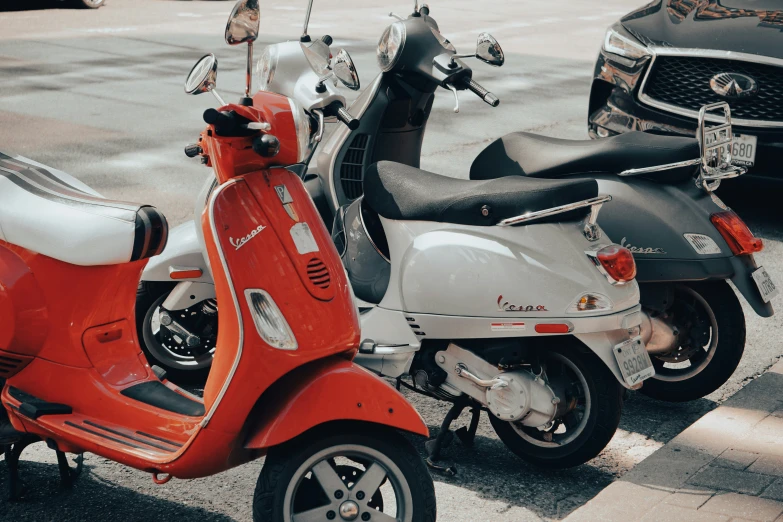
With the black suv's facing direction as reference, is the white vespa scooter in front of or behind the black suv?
in front

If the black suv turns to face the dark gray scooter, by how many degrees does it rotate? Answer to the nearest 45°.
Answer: approximately 45° to its left

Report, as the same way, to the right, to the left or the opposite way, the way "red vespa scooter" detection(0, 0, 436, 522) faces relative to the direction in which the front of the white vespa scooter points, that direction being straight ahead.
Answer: the opposite way

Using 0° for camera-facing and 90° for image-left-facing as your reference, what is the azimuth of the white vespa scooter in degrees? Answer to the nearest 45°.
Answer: approximately 135°

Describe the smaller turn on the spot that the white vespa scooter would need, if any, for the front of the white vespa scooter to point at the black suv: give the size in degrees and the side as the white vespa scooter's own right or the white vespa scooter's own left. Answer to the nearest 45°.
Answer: approximately 45° to the white vespa scooter's own right

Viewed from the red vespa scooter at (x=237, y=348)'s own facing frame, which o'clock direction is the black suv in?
The black suv is roughly at 9 o'clock from the red vespa scooter.

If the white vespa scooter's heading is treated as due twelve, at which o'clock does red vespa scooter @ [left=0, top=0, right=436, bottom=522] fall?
The red vespa scooter is roughly at 9 o'clock from the white vespa scooter.

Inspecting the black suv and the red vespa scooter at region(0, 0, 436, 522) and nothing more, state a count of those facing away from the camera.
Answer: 0

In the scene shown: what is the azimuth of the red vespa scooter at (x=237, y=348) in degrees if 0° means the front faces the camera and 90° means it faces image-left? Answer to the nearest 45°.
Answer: approximately 315°

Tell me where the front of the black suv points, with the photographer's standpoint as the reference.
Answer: facing the viewer and to the left of the viewer

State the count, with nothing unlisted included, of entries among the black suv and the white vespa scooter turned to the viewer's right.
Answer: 0

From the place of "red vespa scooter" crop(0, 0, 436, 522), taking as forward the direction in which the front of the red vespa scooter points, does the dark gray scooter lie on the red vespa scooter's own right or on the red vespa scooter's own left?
on the red vespa scooter's own left
